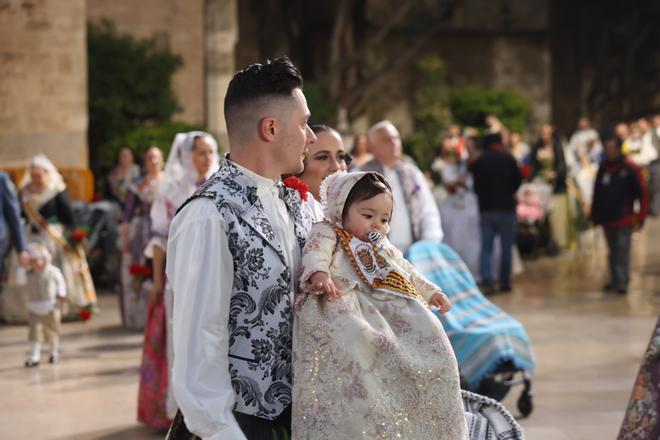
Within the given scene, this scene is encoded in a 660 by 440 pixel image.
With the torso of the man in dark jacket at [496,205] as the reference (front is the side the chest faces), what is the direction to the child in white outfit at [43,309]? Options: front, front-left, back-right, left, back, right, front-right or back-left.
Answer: back-left

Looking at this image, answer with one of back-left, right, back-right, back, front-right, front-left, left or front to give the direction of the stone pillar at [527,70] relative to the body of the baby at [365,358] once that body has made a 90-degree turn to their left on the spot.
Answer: front-left

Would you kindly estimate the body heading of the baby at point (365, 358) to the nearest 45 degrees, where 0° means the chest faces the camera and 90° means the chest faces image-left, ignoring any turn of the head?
approximately 315°

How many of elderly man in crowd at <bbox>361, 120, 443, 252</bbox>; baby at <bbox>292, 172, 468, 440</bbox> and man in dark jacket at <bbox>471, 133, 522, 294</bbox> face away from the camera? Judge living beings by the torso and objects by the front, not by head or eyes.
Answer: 1

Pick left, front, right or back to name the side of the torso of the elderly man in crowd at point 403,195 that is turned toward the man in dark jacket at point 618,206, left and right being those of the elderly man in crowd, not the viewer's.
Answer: left

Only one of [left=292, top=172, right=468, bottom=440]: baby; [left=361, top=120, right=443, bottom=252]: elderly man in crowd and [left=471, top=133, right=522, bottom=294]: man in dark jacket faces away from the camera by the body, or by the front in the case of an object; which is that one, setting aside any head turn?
the man in dark jacket

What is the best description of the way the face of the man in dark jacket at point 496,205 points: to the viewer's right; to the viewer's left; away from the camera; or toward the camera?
away from the camera

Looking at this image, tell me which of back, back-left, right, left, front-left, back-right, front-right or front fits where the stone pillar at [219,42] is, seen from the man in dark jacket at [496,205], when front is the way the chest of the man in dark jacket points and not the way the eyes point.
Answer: front-left

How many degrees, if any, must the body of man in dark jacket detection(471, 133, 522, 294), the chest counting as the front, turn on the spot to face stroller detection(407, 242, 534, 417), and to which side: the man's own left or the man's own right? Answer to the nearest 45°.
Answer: approximately 180°

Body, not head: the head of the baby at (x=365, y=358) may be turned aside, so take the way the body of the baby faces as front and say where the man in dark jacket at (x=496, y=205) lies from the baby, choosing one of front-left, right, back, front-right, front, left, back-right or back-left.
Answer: back-left

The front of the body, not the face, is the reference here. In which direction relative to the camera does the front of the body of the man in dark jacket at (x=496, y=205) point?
away from the camera

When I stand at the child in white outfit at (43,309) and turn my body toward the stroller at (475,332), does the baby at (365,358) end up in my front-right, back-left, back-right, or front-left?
front-right

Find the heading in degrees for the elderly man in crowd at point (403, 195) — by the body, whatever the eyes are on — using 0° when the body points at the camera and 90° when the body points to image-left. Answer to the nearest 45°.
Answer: approximately 315°

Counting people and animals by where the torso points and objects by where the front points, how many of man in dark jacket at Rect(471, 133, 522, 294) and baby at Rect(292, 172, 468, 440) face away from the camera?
1

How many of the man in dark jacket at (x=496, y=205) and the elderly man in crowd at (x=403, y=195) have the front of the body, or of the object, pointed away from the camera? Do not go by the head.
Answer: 1

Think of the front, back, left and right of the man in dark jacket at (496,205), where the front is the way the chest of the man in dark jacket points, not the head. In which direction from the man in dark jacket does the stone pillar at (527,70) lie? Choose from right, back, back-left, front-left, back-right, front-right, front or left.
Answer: front

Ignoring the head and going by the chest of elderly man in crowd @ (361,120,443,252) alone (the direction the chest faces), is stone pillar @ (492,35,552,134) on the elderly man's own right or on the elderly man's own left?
on the elderly man's own left

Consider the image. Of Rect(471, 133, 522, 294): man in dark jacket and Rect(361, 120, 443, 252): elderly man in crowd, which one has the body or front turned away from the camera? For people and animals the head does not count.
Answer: the man in dark jacket
